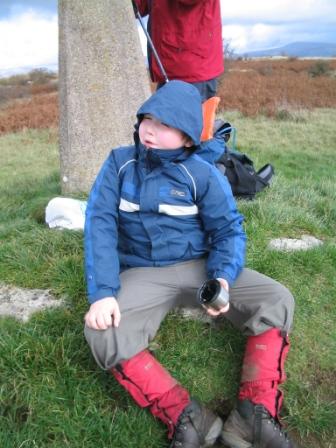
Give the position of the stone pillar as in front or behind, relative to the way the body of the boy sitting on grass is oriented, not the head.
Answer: behind

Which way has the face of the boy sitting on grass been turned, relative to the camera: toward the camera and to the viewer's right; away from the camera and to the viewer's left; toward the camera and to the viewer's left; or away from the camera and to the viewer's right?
toward the camera and to the viewer's left

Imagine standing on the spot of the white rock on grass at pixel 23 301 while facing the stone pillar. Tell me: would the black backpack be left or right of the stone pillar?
right

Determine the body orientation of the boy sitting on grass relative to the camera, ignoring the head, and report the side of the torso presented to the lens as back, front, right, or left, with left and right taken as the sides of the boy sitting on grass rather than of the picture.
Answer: front

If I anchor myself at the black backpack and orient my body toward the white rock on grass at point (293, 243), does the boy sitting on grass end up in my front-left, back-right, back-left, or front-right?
front-right

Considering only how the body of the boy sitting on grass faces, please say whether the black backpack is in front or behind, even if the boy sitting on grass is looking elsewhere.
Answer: behind

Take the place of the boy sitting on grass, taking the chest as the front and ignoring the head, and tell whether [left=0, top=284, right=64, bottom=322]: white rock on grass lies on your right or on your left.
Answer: on your right

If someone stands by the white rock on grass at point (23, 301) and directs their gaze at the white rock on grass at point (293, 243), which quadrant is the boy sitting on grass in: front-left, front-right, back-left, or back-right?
front-right

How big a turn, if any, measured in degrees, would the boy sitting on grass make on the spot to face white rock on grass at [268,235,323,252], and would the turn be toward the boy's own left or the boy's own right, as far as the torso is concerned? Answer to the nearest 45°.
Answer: approximately 135° to the boy's own left

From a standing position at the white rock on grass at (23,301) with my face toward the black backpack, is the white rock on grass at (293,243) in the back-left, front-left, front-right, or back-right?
front-right

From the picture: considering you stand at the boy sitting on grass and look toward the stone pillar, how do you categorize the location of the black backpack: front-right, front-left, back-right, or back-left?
front-right
